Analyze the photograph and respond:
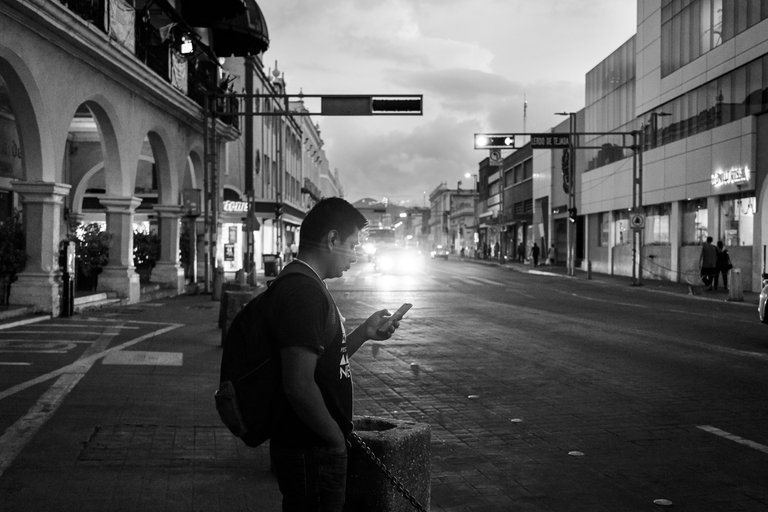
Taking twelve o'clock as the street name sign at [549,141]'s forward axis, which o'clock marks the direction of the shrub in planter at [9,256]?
The shrub in planter is roughly at 1 o'clock from the street name sign.

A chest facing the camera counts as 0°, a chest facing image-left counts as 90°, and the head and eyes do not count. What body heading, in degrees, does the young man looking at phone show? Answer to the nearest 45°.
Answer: approximately 270°

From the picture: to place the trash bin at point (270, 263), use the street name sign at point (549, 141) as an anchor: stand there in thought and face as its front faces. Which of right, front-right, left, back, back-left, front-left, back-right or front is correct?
right

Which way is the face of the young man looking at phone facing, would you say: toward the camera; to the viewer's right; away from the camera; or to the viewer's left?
to the viewer's right

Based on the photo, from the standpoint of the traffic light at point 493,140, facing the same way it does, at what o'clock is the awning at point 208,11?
The awning is roughly at 2 o'clock from the traffic light.

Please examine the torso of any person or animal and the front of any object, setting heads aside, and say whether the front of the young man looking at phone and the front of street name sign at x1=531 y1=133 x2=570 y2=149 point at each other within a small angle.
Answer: no

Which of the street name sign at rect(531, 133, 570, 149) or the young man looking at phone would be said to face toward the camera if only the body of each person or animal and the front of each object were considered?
the street name sign

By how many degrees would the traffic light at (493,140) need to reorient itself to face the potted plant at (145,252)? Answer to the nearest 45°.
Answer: approximately 45° to its right

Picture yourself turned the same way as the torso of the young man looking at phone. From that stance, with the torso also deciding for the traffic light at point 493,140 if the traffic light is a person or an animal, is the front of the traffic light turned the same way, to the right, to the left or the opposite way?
to the right

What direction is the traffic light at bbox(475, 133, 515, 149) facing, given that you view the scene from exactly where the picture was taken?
facing the viewer

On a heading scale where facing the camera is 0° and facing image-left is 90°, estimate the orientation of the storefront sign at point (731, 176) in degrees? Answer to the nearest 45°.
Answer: approximately 45°

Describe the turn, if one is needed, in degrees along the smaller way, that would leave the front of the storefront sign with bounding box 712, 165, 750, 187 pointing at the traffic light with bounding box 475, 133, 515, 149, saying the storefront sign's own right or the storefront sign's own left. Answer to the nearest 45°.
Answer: approximately 45° to the storefront sign's own right

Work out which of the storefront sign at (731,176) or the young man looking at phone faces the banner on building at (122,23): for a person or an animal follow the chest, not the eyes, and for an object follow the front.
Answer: the storefront sign

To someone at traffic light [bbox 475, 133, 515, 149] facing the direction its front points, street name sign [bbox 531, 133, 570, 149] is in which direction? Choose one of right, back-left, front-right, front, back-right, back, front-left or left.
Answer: left

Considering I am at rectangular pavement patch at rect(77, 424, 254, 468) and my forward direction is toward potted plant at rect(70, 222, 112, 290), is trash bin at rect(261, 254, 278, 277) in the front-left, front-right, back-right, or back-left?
front-right

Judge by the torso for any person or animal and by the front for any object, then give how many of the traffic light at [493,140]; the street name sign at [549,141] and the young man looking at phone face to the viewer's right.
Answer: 1

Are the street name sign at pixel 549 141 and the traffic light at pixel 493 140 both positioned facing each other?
no

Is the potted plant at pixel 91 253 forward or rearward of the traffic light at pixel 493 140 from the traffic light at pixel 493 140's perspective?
forward

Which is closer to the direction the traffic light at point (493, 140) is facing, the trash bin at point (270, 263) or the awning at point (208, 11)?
the awning

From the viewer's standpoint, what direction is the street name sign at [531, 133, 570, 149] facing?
toward the camera
